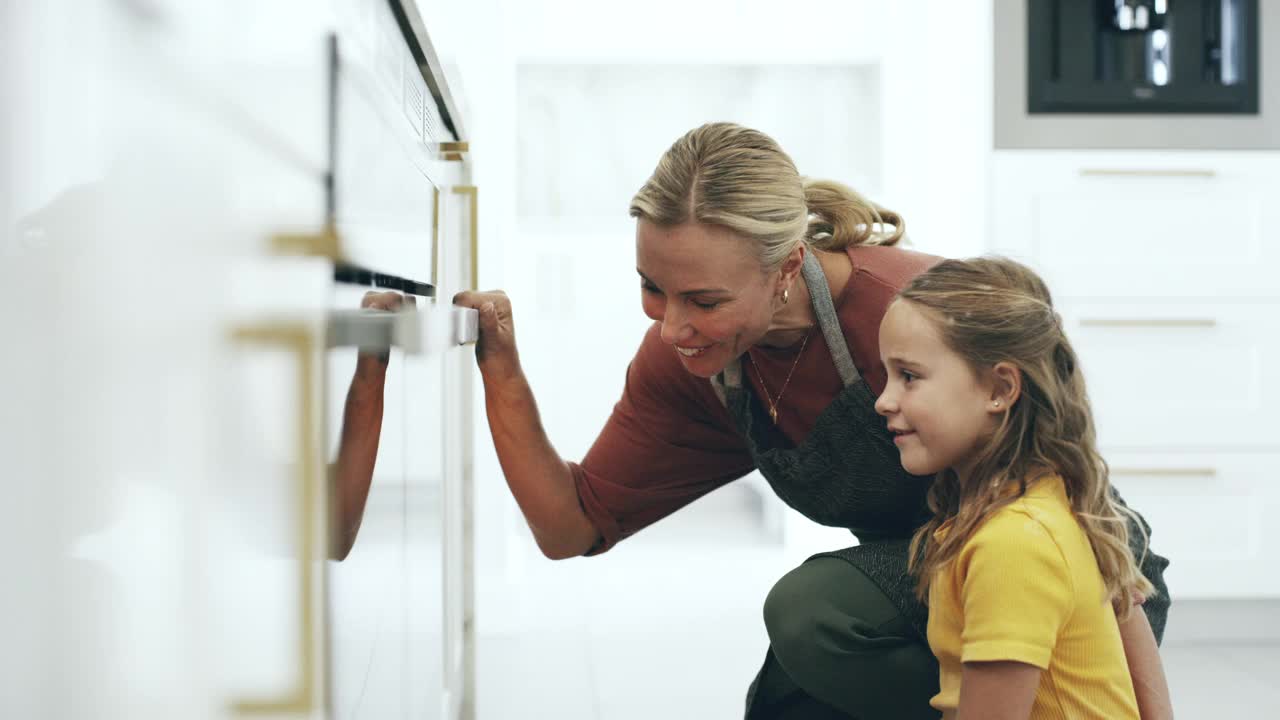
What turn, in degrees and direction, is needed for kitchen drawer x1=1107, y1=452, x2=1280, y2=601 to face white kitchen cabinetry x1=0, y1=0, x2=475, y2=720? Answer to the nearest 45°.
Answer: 0° — it already faces it

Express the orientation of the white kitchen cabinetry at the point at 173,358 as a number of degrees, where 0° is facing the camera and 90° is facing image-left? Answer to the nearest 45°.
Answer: approximately 270°

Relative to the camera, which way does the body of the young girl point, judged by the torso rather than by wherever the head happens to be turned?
to the viewer's left

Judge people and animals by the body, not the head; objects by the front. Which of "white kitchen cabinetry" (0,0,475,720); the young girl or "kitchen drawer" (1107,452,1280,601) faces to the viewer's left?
the young girl
